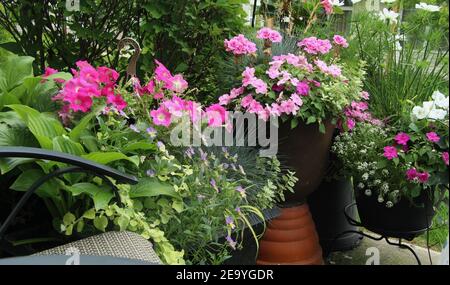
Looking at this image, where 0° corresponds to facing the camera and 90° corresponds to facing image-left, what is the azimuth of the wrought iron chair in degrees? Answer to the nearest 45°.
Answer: approximately 270°

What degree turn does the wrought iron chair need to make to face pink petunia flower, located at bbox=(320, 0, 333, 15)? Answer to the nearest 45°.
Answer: approximately 45° to its left

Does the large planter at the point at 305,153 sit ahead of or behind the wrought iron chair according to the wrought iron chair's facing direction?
ahead

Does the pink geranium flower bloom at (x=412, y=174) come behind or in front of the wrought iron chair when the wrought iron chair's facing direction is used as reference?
in front

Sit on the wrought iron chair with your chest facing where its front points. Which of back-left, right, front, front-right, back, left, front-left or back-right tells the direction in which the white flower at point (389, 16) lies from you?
front-left

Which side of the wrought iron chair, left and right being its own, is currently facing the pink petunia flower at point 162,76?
left

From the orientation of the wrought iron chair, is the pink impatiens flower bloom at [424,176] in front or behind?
in front

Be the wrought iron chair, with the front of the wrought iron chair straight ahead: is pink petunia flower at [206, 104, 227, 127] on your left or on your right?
on your left

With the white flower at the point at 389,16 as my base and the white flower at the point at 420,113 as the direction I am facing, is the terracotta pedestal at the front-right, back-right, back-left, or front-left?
front-right

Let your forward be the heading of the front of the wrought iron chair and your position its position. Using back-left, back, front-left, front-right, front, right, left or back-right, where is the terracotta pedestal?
front-left

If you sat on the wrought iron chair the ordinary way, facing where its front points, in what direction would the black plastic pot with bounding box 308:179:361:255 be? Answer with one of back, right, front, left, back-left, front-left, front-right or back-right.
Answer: front-left
